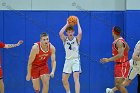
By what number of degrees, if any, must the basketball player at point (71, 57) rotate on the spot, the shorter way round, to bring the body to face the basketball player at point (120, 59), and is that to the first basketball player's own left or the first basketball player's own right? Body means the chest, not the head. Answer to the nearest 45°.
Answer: approximately 90° to the first basketball player's own left

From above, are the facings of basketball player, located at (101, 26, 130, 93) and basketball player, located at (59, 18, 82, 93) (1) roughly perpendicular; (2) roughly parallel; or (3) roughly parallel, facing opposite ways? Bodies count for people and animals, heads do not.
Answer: roughly perpendicular

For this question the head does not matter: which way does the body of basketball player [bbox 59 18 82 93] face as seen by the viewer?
toward the camera

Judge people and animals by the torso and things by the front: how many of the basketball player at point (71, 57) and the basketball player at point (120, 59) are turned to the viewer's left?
1

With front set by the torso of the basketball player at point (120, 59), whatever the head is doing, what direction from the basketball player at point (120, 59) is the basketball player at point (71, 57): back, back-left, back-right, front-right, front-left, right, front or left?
front

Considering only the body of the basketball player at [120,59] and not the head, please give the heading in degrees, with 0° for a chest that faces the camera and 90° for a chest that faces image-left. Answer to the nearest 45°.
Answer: approximately 90°

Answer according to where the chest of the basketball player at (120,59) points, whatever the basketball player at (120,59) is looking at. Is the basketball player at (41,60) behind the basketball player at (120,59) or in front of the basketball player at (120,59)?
in front

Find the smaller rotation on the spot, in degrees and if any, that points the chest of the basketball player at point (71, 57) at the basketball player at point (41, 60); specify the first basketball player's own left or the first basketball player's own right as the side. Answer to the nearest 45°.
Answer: approximately 45° to the first basketball player's own right
